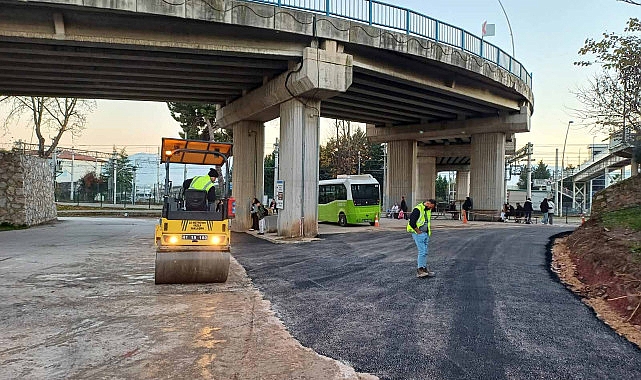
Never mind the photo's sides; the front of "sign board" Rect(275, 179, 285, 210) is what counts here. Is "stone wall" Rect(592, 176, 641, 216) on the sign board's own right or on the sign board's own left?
on the sign board's own left

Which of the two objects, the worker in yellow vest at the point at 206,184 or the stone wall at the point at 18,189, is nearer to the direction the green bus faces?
the stone wall

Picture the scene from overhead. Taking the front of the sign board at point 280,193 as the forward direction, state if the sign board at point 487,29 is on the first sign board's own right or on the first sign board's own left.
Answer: on the first sign board's own left

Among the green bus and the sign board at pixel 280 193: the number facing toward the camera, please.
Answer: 1

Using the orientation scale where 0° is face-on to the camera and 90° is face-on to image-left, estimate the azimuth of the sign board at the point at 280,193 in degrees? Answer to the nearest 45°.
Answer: approximately 0°

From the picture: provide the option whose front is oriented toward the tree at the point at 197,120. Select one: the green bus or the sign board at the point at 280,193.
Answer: the green bus

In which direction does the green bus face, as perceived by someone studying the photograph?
facing away from the viewer and to the left of the viewer

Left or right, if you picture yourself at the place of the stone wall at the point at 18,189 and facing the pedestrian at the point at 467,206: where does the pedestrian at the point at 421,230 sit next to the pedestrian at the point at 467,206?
right
